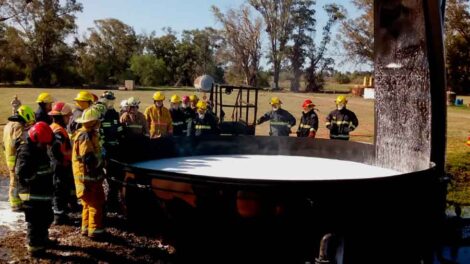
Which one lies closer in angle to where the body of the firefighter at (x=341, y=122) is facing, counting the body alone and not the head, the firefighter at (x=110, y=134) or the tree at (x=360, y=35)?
the firefighter

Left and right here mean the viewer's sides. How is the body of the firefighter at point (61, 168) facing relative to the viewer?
facing to the right of the viewer

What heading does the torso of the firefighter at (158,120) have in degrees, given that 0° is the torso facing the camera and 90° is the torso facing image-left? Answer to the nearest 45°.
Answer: approximately 0°

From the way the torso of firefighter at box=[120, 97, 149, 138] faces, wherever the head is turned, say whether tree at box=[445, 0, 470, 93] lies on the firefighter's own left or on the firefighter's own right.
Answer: on the firefighter's own left

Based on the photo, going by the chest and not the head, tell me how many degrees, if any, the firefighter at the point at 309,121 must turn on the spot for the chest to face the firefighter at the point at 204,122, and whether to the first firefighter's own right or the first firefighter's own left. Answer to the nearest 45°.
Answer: approximately 45° to the first firefighter's own right

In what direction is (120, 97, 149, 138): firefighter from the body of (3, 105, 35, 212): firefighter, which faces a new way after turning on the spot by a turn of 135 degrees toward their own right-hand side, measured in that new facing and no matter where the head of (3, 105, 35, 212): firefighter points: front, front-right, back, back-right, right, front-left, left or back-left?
back

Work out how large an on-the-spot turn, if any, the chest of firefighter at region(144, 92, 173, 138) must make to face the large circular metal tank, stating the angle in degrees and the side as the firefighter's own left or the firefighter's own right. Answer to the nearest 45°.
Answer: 0° — they already face it

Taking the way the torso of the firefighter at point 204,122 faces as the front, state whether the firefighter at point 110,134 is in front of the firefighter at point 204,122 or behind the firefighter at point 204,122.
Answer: in front

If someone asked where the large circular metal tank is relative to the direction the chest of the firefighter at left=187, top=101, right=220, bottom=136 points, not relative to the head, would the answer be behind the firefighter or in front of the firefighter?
in front

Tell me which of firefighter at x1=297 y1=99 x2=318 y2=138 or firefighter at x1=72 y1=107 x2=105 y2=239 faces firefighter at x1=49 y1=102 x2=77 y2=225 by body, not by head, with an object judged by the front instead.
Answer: firefighter at x1=297 y1=99 x2=318 y2=138

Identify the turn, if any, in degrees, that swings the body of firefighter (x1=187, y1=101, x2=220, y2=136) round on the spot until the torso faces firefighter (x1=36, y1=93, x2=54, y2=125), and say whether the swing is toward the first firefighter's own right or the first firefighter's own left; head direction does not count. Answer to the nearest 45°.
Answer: approximately 45° to the first firefighter's own right
